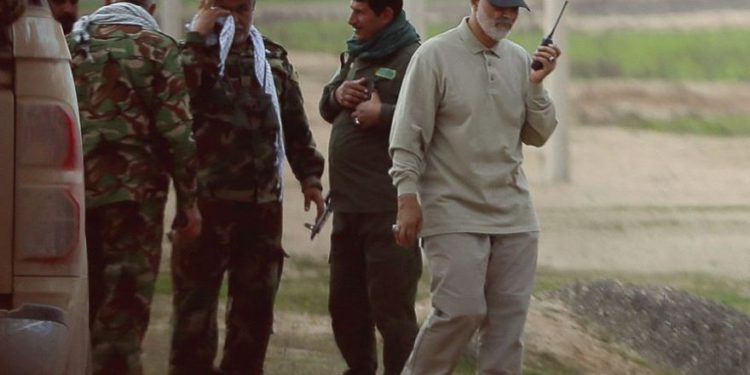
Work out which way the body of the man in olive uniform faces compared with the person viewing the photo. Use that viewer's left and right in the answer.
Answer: facing the viewer and to the left of the viewer

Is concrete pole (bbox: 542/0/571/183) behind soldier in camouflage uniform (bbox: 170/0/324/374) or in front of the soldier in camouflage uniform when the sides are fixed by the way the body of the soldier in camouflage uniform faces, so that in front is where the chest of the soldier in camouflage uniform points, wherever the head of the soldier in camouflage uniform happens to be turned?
behind

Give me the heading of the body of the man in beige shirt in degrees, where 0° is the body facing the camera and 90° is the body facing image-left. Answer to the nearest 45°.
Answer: approximately 315°

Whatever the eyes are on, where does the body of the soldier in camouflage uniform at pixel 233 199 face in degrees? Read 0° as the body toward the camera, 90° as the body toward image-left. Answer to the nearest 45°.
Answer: approximately 0°

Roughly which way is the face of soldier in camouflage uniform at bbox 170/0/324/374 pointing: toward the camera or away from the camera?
toward the camera

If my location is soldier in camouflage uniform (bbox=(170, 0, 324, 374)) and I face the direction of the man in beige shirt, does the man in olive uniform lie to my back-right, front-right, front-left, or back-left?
front-left

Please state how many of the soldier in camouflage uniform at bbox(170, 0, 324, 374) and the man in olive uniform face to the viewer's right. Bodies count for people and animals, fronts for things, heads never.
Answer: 0

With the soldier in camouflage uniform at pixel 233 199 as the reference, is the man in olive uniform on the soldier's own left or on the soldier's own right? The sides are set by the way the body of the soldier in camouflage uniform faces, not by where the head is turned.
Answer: on the soldier's own left

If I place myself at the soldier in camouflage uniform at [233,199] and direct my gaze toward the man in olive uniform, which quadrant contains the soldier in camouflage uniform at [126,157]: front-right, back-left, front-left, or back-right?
back-right
